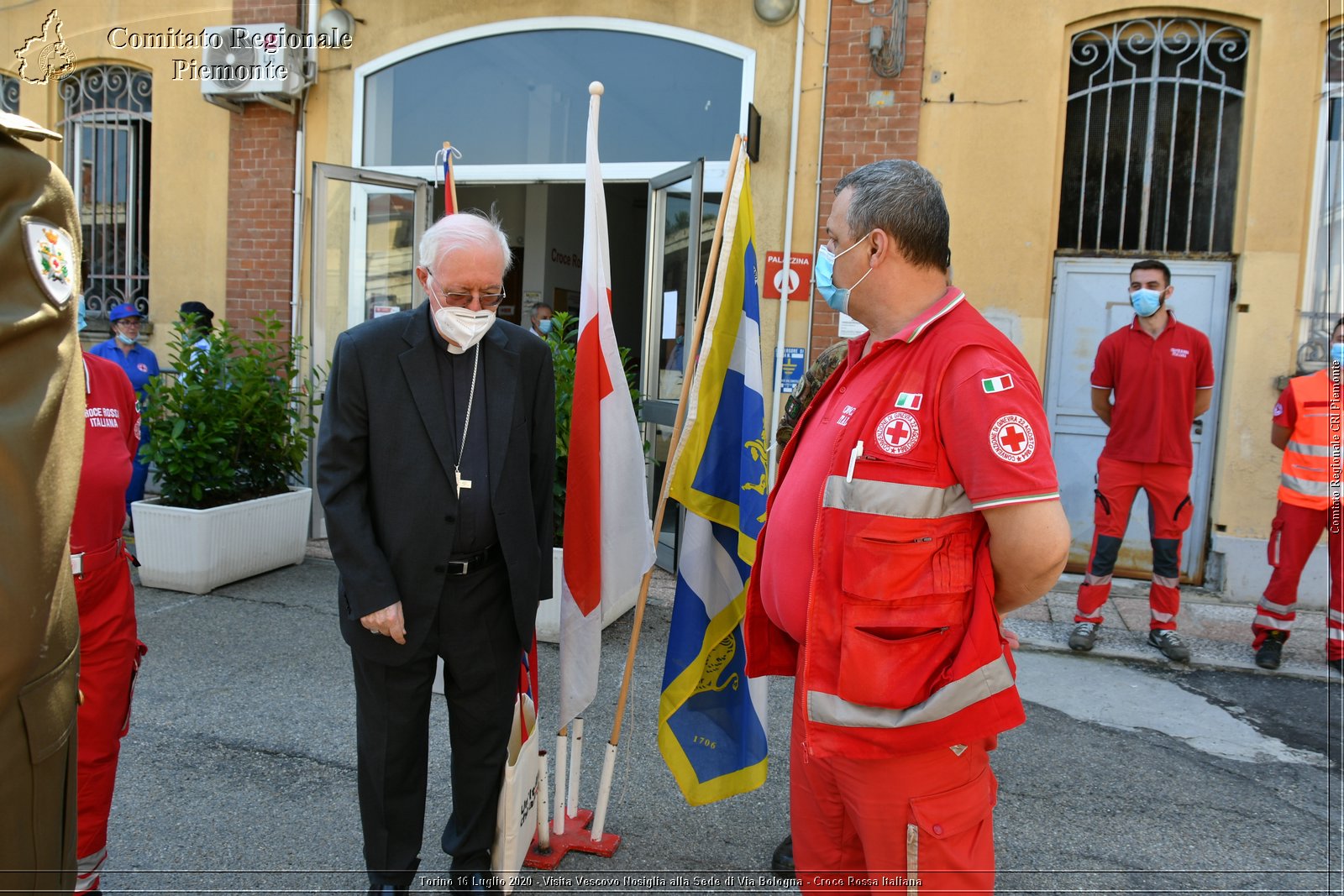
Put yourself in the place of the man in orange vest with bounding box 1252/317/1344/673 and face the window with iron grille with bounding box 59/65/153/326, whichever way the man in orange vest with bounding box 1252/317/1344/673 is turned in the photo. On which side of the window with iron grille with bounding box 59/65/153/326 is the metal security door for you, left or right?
right

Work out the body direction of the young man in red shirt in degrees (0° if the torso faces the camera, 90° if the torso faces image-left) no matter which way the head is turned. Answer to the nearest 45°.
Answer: approximately 0°

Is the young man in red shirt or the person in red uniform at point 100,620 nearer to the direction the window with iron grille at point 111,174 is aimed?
the person in red uniform

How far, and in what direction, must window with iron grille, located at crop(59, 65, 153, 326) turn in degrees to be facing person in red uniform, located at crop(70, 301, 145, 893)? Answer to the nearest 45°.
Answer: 0° — it already faces them

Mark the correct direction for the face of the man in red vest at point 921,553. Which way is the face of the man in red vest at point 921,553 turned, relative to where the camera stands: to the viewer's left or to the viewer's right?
to the viewer's left

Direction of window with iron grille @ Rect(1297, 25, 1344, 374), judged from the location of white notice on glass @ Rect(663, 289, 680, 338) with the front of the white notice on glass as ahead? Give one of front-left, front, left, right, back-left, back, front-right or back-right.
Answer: back-left

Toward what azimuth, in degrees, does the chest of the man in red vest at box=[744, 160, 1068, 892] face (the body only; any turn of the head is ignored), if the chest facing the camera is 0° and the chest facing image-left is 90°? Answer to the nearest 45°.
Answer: approximately 45°

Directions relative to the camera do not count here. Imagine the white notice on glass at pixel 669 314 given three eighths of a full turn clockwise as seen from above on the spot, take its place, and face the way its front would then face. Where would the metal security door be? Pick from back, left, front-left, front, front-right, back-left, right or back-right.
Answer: right

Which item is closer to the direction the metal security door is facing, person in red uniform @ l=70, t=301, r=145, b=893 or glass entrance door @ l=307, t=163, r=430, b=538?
the person in red uniform
